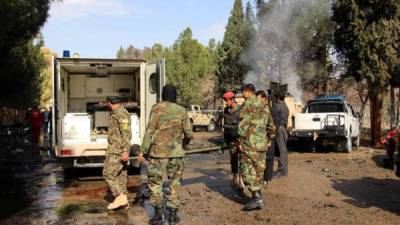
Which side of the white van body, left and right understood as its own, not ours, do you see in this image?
back

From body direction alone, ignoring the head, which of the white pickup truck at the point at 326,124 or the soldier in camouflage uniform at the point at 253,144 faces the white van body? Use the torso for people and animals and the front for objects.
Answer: the soldier in camouflage uniform

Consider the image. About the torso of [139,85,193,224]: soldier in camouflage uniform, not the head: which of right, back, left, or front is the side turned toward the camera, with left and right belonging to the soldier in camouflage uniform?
back

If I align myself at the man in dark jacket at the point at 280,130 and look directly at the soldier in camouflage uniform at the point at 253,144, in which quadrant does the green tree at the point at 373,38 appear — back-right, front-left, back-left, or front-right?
back-left

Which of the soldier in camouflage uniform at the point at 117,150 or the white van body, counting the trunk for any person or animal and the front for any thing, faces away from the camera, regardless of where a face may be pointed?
the white van body

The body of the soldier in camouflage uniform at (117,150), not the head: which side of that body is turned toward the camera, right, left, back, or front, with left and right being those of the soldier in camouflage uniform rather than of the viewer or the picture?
left

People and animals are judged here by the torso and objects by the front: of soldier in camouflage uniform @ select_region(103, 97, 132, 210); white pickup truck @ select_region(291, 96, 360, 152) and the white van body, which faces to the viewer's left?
the soldier in camouflage uniform
